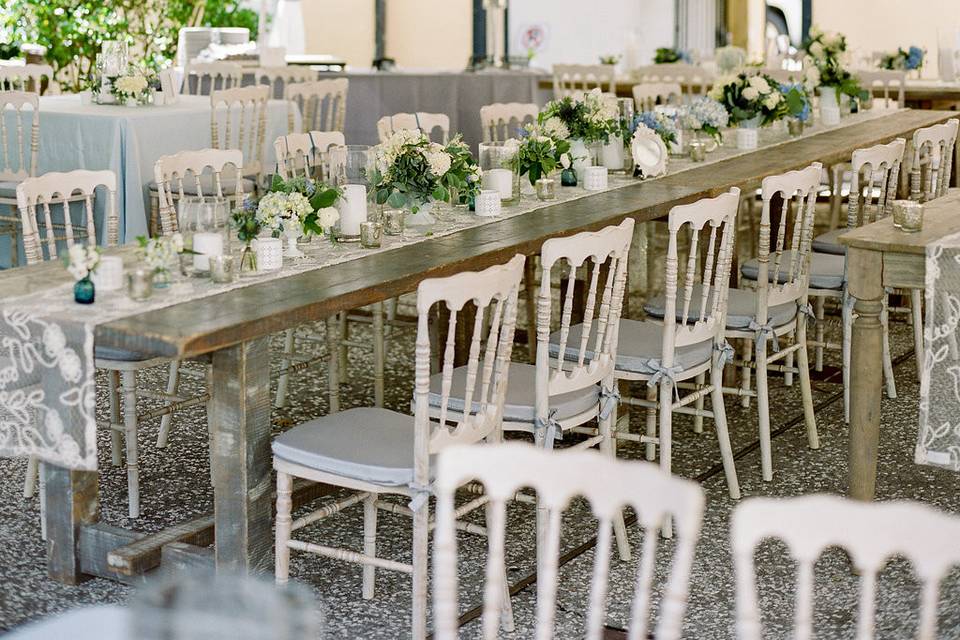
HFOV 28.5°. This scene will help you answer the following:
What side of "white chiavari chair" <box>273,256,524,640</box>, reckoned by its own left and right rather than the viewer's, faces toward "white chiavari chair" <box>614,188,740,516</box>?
right

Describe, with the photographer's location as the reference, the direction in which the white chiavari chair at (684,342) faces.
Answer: facing away from the viewer and to the left of the viewer

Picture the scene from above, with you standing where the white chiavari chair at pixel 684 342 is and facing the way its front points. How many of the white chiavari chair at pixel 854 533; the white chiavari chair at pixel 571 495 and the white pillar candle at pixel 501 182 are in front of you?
1

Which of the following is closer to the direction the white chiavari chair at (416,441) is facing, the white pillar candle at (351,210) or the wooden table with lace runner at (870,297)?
the white pillar candle

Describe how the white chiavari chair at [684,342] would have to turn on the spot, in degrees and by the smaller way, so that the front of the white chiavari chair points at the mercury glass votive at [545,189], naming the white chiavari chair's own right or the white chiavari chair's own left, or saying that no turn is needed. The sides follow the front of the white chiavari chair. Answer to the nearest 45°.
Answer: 0° — it already faces it

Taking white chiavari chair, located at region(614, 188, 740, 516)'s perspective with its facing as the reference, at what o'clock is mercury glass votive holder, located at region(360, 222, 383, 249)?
The mercury glass votive holder is roughly at 10 o'clock from the white chiavari chair.

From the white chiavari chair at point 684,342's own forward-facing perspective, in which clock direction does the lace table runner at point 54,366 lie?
The lace table runner is roughly at 9 o'clock from the white chiavari chair.

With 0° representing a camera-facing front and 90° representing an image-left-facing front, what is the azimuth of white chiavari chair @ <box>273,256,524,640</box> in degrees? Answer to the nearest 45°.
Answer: approximately 135°

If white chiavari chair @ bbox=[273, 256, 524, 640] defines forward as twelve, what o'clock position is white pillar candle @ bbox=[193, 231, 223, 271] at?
The white pillar candle is roughly at 12 o'clock from the white chiavari chair.
